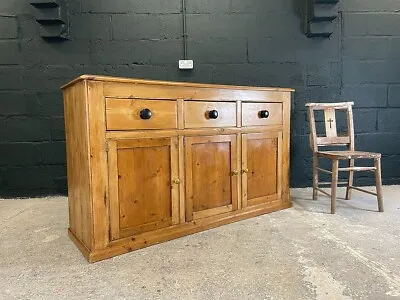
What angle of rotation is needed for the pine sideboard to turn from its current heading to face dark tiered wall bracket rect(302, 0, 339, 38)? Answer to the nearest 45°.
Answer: approximately 90° to its left

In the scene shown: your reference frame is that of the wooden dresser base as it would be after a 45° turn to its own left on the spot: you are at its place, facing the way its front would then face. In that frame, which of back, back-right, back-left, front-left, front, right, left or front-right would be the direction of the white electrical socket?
left

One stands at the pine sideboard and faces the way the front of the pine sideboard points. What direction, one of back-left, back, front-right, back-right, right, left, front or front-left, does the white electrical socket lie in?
back-left

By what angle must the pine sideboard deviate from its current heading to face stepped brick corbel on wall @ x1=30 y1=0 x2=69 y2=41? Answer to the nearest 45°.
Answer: approximately 180°

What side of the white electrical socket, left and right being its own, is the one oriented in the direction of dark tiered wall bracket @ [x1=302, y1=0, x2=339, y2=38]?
left

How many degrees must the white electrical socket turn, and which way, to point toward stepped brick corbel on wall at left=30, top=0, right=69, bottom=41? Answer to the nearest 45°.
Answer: approximately 90° to its right

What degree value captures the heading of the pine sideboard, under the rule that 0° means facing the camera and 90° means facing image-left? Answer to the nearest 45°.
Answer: approximately 315°
